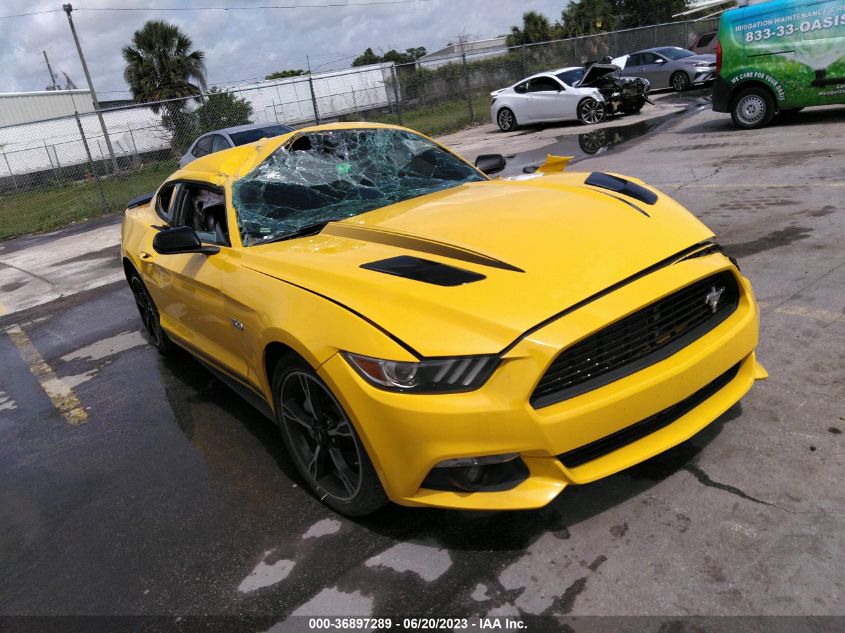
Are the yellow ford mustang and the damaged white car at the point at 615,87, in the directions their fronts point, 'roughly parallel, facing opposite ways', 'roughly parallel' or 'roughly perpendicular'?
roughly parallel

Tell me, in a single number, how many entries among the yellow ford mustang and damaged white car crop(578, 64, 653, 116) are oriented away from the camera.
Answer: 0

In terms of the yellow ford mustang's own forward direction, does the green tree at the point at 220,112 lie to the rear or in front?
to the rear

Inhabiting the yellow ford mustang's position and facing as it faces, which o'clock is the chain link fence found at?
The chain link fence is roughly at 7 o'clock from the yellow ford mustang.

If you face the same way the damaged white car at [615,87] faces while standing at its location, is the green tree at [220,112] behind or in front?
behind

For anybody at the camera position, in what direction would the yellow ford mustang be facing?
facing the viewer and to the right of the viewer

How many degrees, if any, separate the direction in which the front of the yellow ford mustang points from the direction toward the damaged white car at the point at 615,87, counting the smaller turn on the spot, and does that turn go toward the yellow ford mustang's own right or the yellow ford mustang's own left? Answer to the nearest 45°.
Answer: approximately 135° to the yellow ford mustang's own left
